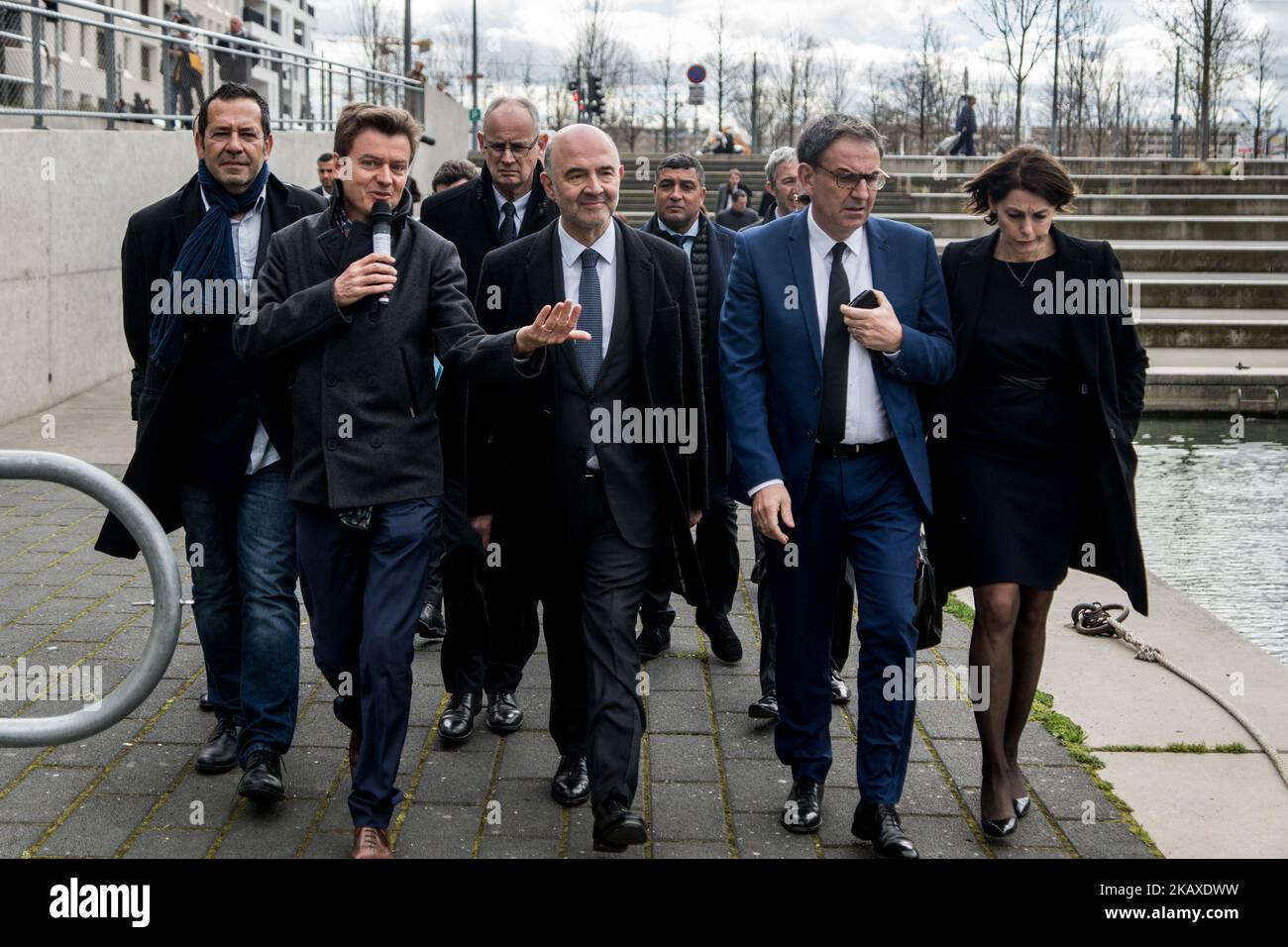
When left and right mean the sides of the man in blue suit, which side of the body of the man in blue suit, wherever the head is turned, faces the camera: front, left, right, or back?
front

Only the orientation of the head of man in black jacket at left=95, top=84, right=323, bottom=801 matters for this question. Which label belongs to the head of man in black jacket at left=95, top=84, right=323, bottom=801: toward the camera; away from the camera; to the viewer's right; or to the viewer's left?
toward the camera

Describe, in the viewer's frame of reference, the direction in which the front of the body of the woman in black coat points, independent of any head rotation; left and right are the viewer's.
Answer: facing the viewer

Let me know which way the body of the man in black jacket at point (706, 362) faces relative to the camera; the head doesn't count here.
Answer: toward the camera

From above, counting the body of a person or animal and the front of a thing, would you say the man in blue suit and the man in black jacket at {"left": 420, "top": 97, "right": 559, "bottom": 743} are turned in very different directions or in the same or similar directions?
same or similar directions

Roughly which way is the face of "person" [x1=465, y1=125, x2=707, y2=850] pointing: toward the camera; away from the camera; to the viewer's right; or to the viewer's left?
toward the camera

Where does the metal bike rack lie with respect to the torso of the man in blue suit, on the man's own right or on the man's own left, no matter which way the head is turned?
on the man's own right

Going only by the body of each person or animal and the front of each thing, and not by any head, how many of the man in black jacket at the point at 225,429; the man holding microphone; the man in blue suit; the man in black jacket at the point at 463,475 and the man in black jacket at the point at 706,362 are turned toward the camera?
5

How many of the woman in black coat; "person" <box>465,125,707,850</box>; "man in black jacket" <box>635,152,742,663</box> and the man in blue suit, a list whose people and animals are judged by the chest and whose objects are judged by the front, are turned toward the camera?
4

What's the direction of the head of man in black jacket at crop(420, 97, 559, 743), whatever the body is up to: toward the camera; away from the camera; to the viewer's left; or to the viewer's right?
toward the camera

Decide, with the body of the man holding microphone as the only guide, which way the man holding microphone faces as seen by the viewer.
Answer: toward the camera

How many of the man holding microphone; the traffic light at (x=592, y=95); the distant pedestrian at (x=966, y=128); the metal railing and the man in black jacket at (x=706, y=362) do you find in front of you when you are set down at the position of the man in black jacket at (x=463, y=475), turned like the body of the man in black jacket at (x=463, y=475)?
1

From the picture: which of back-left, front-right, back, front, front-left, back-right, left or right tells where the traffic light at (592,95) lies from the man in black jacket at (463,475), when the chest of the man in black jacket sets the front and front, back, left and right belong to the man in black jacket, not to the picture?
back
